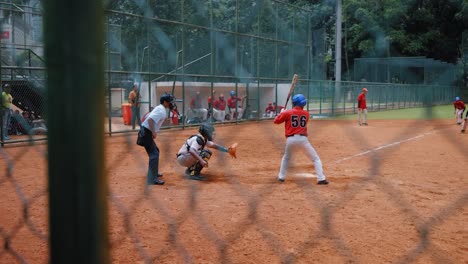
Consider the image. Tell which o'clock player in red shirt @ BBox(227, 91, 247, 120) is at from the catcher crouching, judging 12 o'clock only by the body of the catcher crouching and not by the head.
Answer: The player in red shirt is roughly at 9 o'clock from the catcher crouching.

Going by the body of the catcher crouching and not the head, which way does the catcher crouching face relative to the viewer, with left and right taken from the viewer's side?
facing to the right of the viewer

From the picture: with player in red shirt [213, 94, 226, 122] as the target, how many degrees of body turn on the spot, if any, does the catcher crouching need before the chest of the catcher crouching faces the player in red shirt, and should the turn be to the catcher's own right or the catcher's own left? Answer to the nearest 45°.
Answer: approximately 90° to the catcher's own left

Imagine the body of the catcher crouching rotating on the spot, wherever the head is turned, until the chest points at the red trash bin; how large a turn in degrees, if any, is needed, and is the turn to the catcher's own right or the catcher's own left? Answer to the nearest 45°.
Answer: approximately 90° to the catcher's own left

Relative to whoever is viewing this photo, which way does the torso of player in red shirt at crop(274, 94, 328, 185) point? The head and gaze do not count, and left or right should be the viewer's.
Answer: facing away from the viewer

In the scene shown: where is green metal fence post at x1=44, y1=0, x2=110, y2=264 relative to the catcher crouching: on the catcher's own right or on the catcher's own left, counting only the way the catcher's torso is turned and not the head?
on the catcher's own right
